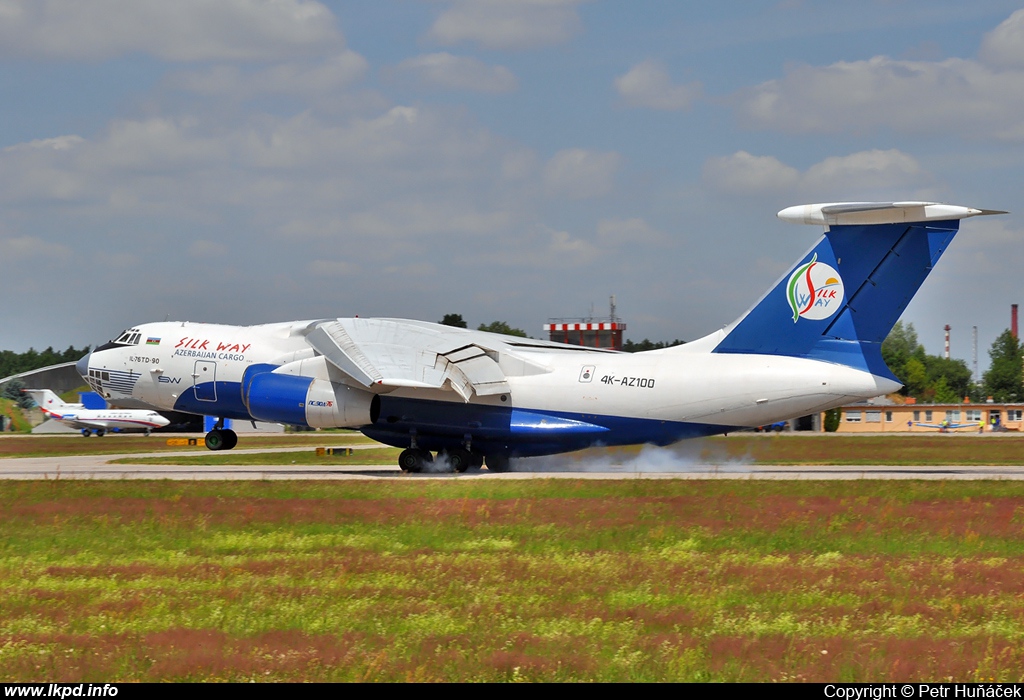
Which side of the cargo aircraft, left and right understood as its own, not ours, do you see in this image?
left
